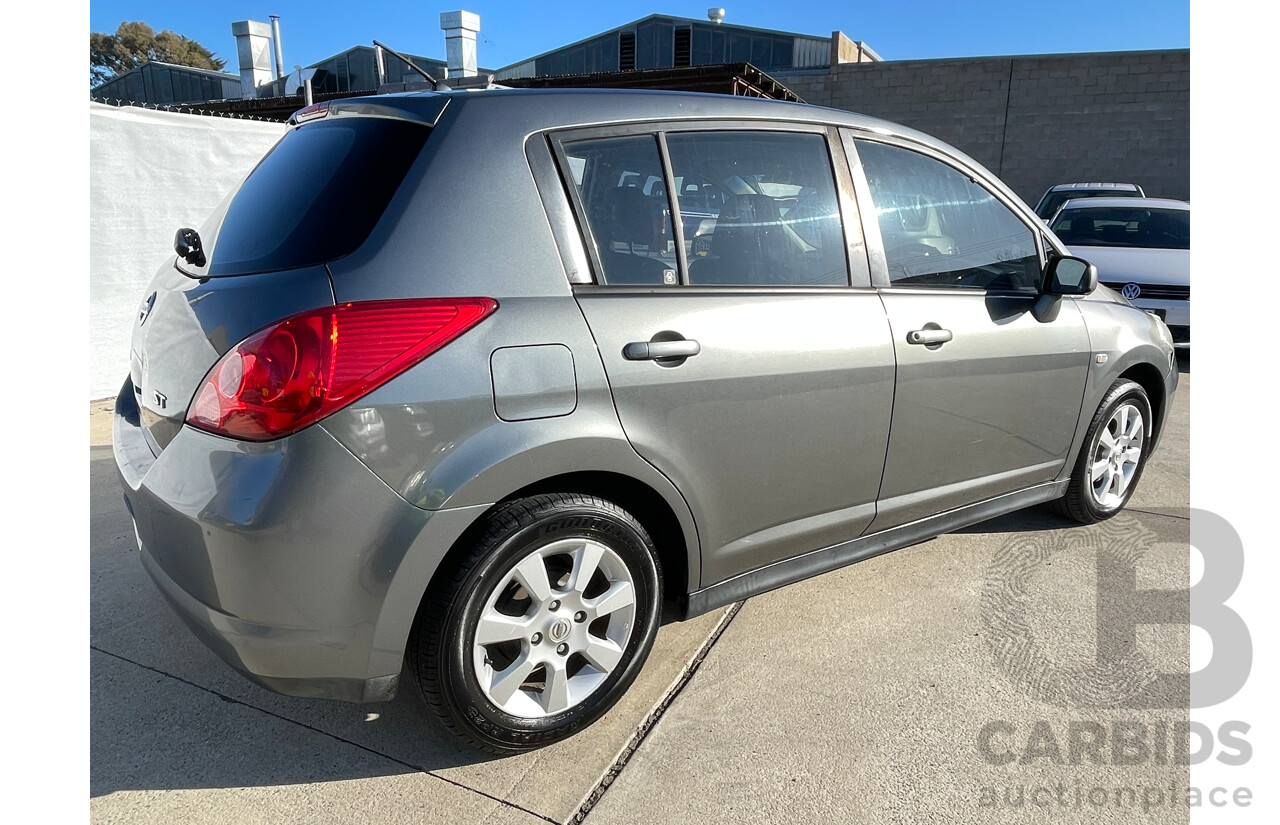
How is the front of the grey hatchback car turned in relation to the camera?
facing away from the viewer and to the right of the viewer

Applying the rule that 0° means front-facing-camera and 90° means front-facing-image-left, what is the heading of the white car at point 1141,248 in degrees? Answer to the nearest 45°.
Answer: approximately 0°

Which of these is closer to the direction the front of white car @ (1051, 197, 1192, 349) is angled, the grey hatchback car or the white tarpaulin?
the grey hatchback car

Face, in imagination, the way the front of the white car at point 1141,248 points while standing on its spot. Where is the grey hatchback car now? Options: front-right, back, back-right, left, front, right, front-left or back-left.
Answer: front

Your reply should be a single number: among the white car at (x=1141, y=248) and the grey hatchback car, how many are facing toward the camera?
1

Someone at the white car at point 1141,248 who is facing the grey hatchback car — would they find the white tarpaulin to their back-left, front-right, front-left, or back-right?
front-right

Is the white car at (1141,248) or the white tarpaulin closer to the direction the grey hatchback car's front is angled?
the white car

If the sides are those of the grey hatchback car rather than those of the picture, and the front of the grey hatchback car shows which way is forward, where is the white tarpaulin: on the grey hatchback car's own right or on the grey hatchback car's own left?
on the grey hatchback car's own left

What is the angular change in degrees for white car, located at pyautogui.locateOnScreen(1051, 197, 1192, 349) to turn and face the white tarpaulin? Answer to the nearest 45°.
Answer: approximately 45° to its right
